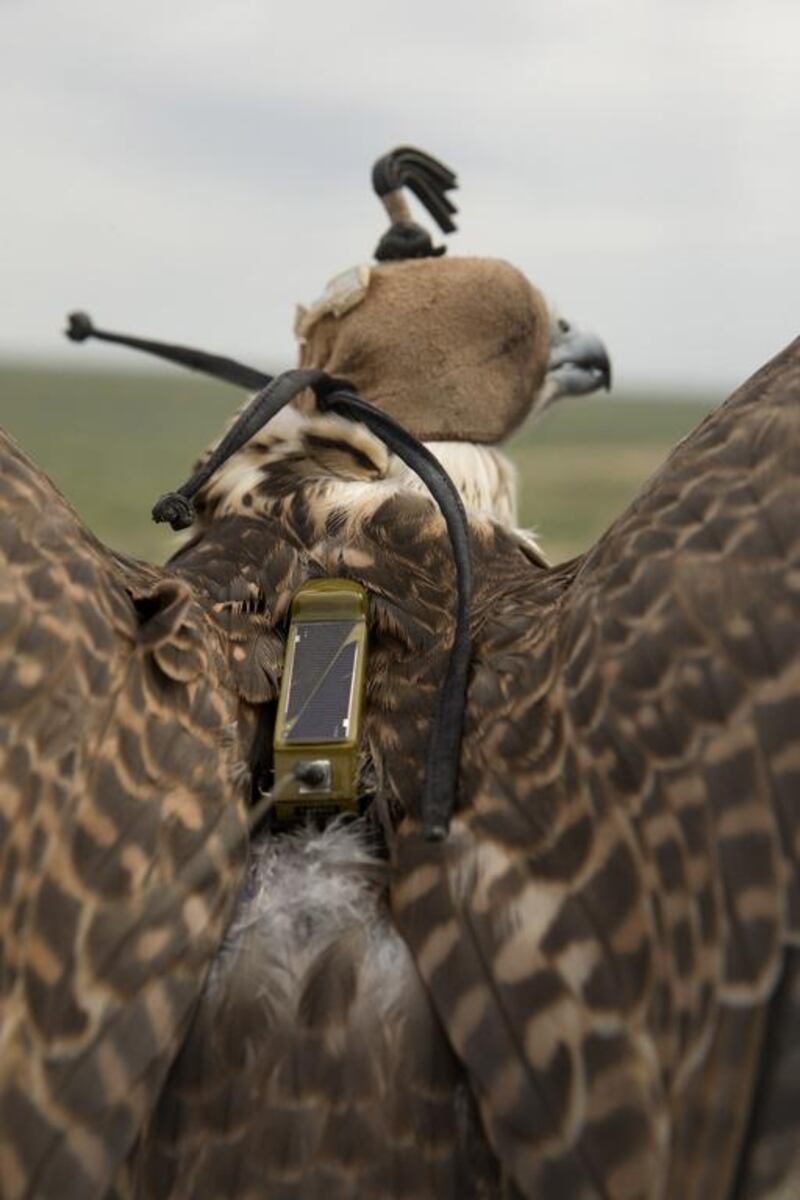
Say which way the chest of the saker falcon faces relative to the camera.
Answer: away from the camera
